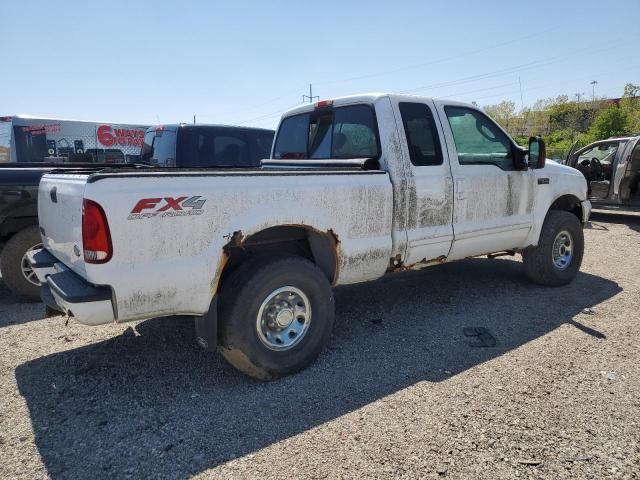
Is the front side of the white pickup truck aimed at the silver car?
yes

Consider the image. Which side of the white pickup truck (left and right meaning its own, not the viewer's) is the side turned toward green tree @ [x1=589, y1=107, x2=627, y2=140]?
front

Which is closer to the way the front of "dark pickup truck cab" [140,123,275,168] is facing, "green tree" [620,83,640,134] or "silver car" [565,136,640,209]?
the green tree

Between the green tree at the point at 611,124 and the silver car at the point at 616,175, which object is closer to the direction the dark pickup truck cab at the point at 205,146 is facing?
the green tree

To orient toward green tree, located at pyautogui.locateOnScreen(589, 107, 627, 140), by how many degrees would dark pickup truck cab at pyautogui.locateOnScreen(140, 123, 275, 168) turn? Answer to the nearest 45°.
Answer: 0° — it already faces it

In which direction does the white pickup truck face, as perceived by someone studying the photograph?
facing away from the viewer and to the right of the viewer

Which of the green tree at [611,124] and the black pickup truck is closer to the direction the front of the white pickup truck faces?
the green tree

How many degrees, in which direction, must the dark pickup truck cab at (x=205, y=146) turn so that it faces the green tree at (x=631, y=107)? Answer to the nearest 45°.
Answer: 0° — it already faces it

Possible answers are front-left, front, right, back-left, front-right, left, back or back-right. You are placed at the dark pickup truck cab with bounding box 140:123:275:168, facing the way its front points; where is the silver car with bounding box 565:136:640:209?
front-right

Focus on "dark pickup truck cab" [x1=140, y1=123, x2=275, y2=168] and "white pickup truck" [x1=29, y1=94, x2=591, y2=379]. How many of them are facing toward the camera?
0

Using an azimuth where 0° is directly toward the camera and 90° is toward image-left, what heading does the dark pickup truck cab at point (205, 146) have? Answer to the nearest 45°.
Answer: approximately 225°

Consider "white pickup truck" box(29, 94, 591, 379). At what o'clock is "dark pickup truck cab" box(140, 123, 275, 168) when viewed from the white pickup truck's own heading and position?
The dark pickup truck cab is roughly at 10 o'clock from the white pickup truck.

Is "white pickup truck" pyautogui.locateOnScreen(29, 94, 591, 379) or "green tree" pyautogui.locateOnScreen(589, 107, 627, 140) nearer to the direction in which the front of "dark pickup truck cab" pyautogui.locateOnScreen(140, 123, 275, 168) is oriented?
the green tree

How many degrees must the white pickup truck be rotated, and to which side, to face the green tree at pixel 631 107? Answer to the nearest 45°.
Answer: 0° — it already faces it

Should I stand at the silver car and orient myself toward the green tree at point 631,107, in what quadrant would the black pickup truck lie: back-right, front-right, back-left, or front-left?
back-left
